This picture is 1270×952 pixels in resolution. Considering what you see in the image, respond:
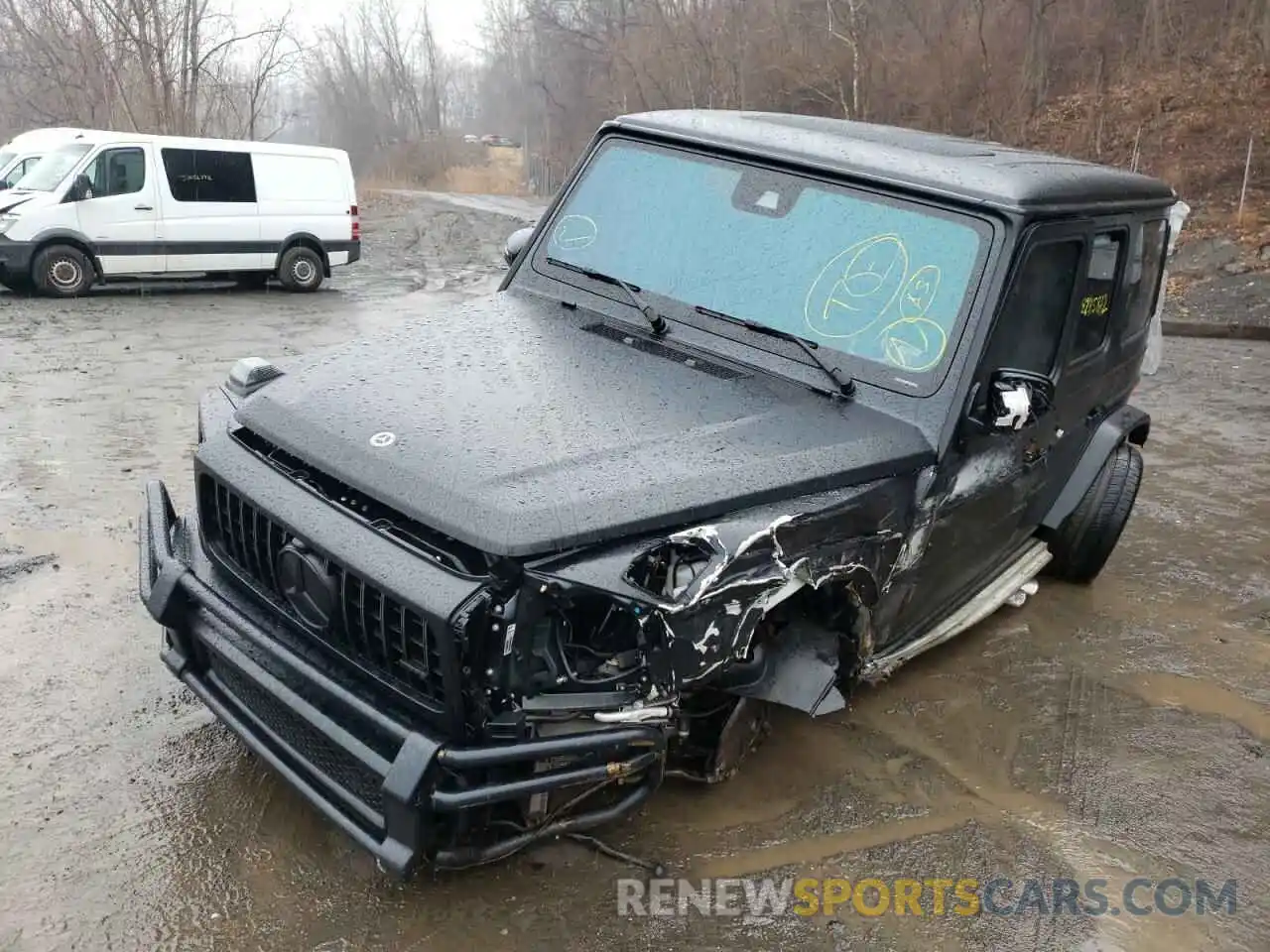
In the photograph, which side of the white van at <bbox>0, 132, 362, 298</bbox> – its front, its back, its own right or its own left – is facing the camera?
left

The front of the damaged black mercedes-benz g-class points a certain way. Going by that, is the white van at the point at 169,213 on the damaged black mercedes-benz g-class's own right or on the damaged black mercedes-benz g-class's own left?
on the damaged black mercedes-benz g-class's own right

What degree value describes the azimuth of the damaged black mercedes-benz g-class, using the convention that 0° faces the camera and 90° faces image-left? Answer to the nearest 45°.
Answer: approximately 45°

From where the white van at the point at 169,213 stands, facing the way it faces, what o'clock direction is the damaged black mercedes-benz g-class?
The damaged black mercedes-benz g-class is roughly at 9 o'clock from the white van.
